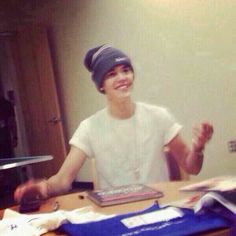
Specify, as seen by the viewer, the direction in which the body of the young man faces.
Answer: toward the camera

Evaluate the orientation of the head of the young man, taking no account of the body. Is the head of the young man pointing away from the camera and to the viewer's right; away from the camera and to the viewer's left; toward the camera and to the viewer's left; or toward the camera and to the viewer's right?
toward the camera and to the viewer's right
